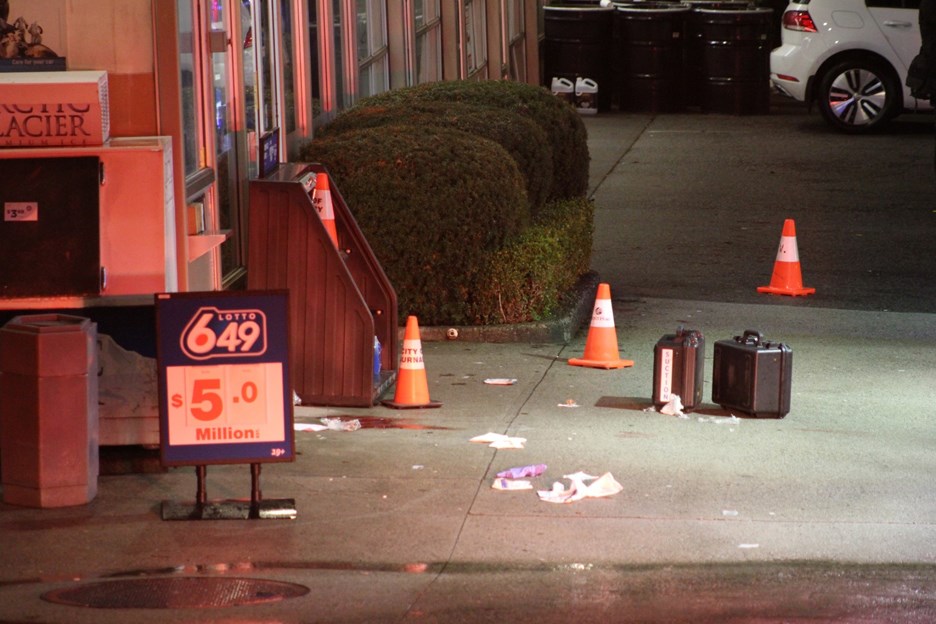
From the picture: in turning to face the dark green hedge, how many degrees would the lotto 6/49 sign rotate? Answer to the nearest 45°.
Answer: approximately 180°

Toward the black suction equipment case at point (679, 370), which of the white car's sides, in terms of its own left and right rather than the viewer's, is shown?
right

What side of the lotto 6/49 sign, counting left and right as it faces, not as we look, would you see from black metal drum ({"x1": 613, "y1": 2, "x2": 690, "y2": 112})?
back

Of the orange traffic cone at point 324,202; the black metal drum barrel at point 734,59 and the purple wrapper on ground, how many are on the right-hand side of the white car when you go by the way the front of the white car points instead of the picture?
2

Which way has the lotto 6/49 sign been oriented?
toward the camera

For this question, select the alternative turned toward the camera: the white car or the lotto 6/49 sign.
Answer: the lotto 6/49 sign

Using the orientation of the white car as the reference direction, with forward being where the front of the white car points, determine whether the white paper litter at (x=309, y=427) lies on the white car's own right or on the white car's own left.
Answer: on the white car's own right

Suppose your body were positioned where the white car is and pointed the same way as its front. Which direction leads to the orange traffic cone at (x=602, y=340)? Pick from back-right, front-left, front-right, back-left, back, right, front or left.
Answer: right

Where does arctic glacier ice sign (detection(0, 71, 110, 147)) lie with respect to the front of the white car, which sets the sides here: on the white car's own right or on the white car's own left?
on the white car's own right

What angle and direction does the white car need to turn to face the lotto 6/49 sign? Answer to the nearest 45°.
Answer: approximately 90° to its right

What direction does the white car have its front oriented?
to the viewer's right

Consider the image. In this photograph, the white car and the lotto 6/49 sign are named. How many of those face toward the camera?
1

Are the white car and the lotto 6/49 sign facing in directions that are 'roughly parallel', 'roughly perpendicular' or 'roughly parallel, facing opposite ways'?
roughly perpendicular

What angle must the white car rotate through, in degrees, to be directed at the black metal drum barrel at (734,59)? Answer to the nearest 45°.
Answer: approximately 135° to its left
